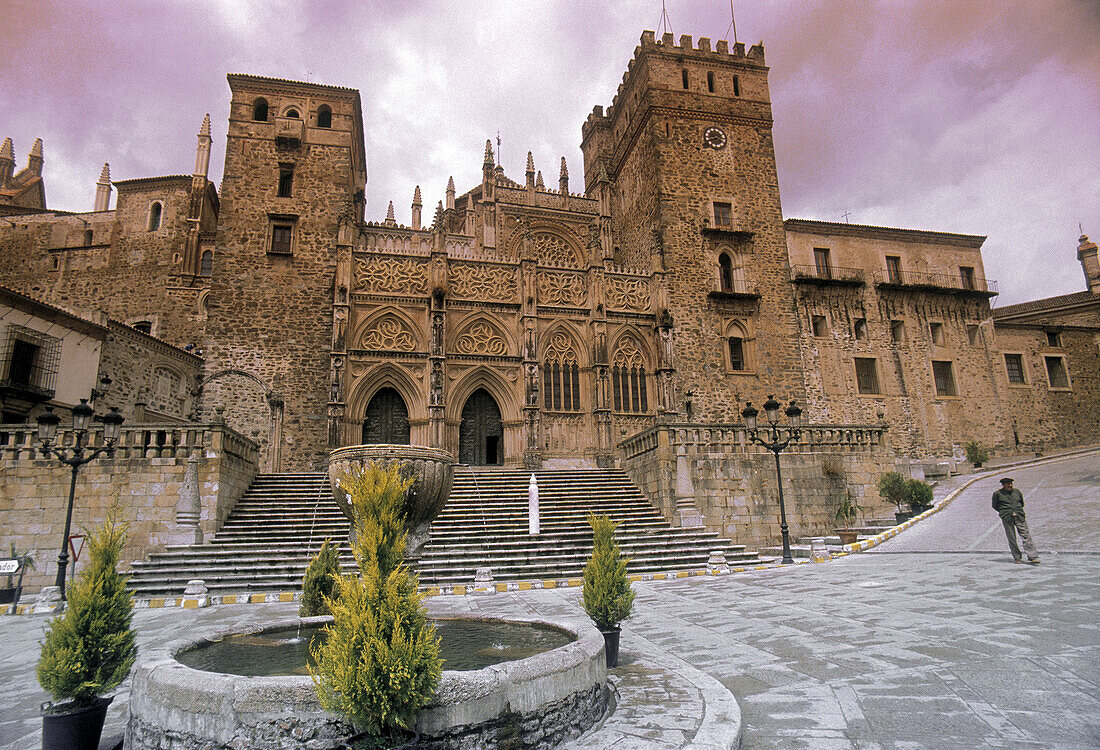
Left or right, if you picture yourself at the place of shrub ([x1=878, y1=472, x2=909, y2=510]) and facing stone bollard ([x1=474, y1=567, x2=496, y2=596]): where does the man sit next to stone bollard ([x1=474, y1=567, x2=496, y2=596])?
left

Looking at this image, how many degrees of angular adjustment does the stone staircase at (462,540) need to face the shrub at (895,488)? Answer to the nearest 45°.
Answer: approximately 90° to its left

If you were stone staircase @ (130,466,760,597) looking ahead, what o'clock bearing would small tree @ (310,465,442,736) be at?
The small tree is roughly at 12 o'clock from the stone staircase.

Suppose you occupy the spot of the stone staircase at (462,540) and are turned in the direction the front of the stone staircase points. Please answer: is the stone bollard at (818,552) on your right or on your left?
on your left

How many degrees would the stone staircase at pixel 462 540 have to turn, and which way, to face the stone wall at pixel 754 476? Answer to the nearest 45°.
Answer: approximately 90° to its left

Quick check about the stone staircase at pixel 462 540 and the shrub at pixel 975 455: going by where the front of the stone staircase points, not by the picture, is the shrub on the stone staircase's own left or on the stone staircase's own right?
on the stone staircase's own left

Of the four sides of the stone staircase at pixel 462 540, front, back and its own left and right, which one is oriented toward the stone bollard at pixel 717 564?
left

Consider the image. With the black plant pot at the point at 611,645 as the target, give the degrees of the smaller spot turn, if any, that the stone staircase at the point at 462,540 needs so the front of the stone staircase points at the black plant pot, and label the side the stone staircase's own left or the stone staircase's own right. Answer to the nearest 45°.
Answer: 0° — it already faces it

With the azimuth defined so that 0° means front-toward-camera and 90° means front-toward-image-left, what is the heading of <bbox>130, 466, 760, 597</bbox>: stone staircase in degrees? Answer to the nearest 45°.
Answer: approximately 0°

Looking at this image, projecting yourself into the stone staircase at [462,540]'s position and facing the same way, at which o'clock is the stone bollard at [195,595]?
The stone bollard is roughly at 2 o'clock from the stone staircase.

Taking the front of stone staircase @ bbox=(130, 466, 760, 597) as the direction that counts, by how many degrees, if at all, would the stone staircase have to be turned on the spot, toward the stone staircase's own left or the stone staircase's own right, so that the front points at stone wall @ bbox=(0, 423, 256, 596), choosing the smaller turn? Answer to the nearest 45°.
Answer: approximately 90° to the stone staircase's own right

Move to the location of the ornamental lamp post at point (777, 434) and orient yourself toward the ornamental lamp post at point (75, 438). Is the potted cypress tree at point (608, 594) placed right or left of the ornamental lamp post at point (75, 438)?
left
